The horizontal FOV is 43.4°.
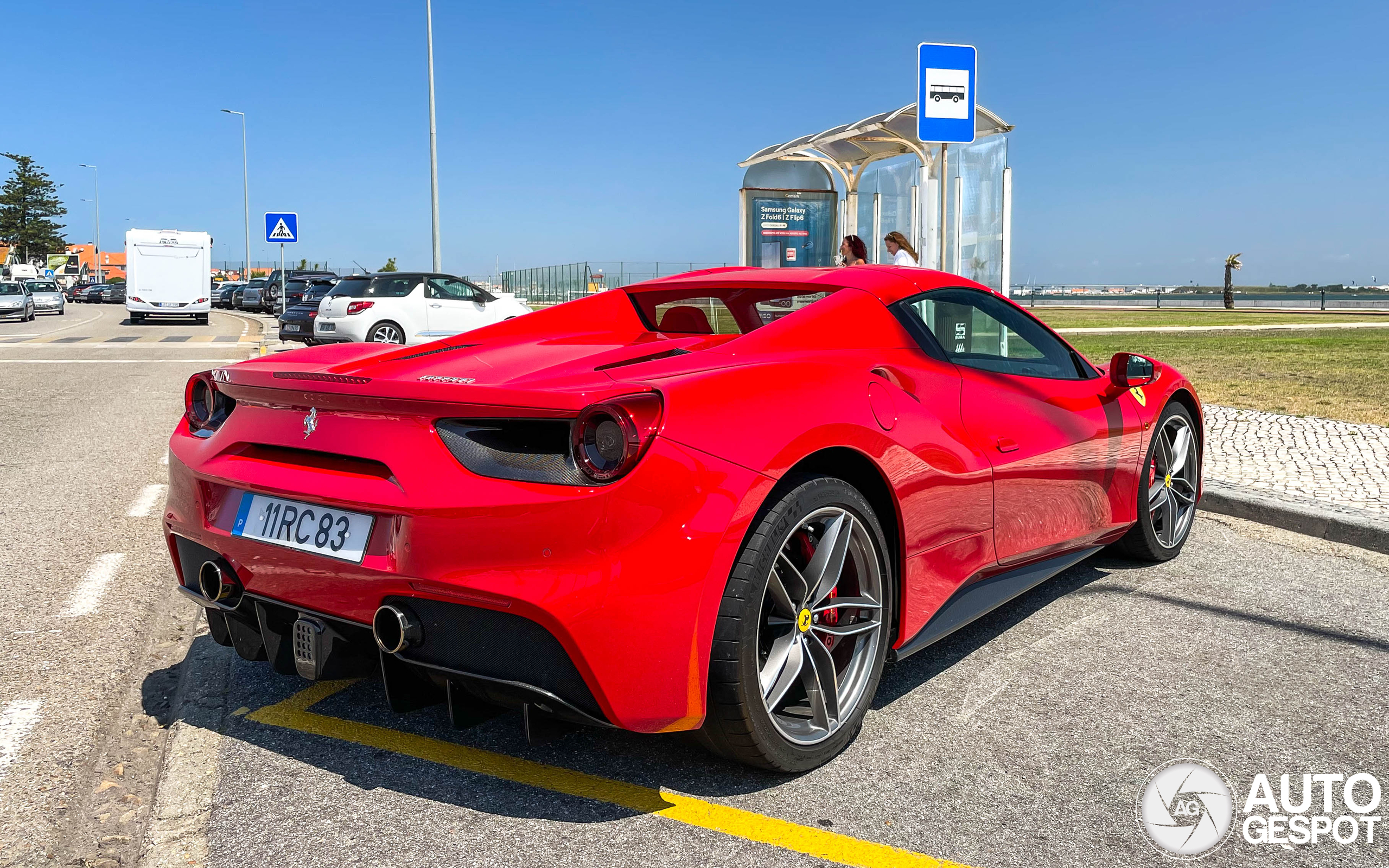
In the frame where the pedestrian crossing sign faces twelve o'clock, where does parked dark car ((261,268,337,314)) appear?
The parked dark car is roughly at 6 o'clock from the pedestrian crossing sign.

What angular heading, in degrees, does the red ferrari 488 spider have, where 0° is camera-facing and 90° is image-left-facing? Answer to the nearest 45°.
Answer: approximately 225°

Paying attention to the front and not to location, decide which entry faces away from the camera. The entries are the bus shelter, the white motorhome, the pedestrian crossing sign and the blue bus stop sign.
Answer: the white motorhome

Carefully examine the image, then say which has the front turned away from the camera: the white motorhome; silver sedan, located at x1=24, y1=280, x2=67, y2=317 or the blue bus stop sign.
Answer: the white motorhome

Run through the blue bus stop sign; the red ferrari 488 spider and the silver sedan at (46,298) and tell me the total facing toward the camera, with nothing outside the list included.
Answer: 2

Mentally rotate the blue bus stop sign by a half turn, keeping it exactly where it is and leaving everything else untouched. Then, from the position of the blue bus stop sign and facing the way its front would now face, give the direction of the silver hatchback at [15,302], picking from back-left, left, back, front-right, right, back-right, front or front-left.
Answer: front-left

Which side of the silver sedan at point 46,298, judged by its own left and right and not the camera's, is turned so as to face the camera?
front

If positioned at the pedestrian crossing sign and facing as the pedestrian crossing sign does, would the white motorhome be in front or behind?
behind

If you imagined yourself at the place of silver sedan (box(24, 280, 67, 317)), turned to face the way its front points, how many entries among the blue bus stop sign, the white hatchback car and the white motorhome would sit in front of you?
3

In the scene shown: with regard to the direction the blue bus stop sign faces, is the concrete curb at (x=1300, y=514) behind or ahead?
ahead

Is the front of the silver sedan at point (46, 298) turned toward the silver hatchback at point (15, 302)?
yes

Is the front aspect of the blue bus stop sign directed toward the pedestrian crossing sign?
no

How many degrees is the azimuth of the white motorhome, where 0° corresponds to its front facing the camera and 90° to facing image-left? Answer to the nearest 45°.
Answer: approximately 180°

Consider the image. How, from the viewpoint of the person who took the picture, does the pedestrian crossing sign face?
facing the viewer
